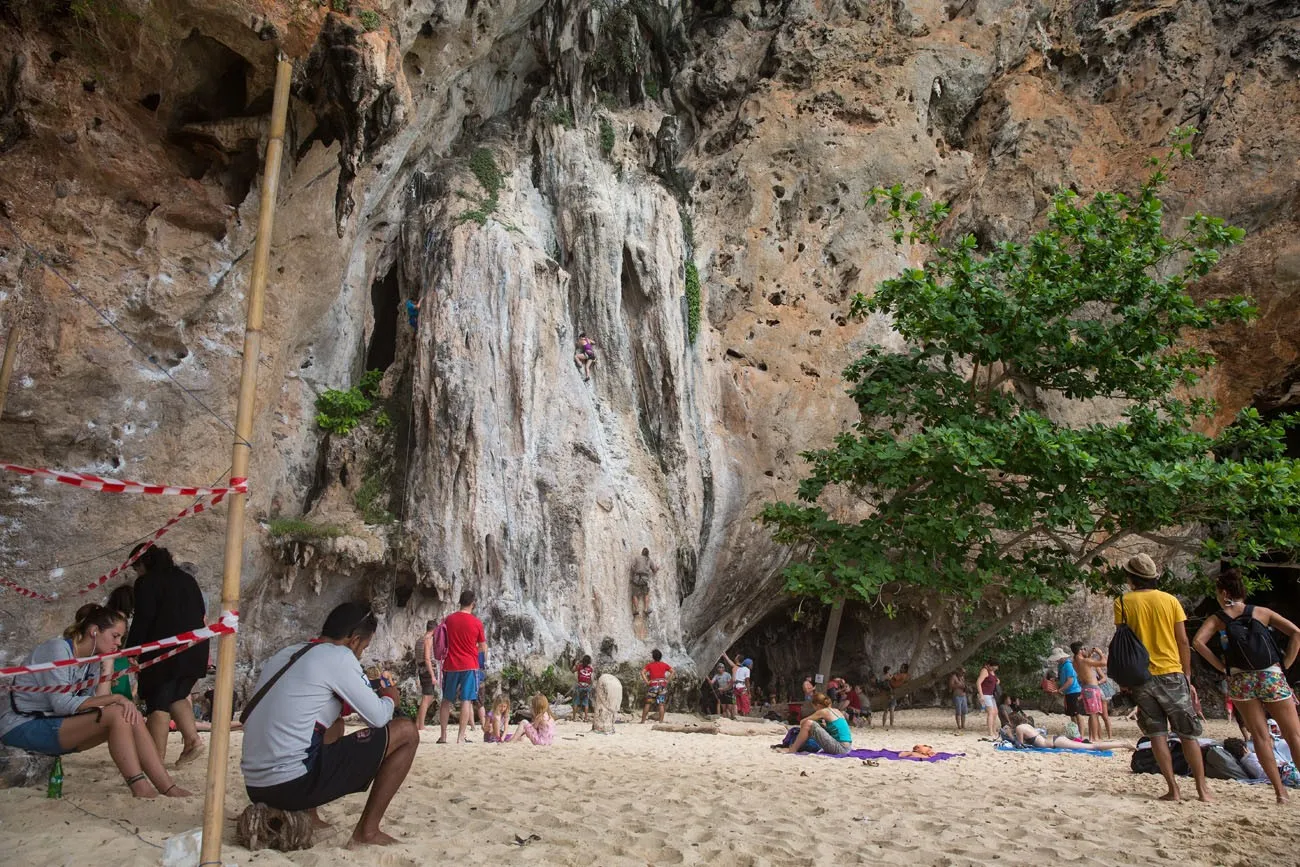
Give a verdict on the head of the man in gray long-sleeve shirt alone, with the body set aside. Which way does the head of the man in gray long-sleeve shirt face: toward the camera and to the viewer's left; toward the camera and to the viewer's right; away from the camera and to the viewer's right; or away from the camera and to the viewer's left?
away from the camera and to the viewer's right

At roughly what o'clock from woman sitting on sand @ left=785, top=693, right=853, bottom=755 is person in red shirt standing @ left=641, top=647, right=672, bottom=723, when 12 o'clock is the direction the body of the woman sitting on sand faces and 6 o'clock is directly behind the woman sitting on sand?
The person in red shirt standing is roughly at 2 o'clock from the woman sitting on sand.

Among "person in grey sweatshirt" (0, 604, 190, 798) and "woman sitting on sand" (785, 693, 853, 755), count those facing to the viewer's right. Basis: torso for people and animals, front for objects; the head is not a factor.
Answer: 1

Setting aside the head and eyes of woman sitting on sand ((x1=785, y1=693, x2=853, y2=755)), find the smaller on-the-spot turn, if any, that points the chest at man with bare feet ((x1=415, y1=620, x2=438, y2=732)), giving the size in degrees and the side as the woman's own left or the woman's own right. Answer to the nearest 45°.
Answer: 0° — they already face them

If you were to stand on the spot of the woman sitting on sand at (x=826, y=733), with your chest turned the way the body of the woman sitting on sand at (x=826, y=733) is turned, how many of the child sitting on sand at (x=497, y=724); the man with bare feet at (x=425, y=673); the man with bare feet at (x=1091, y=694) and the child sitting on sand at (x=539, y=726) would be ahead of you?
3

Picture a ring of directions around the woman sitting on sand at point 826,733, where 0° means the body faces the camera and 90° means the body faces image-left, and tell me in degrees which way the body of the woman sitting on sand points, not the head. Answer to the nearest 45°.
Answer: approximately 90°

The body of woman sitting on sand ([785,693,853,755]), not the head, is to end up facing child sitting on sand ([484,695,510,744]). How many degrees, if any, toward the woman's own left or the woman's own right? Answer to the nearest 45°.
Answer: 0° — they already face them

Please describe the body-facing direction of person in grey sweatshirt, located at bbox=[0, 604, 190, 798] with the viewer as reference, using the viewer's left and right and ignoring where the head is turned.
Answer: facing to the right of the viewer

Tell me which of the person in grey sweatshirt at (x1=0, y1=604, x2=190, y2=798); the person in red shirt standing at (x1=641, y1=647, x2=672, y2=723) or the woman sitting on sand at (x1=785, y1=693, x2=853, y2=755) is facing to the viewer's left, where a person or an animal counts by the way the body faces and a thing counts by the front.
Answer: the woman sitting on sand at (x1=785, y1=693, x2=853, y2=755)
